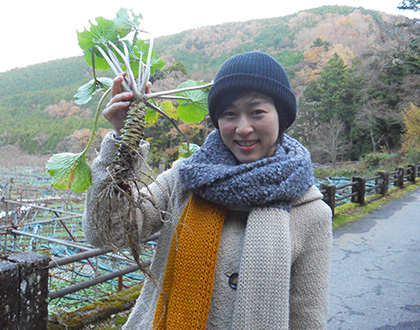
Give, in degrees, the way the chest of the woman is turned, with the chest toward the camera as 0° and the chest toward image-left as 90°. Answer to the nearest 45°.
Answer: approximately 0°

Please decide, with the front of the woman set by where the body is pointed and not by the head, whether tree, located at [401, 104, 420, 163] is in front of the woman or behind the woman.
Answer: behind

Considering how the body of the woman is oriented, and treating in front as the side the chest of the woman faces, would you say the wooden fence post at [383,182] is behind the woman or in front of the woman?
behind

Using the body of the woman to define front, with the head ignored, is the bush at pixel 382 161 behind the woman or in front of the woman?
behind

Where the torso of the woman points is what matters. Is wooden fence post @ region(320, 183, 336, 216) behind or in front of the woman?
behind
